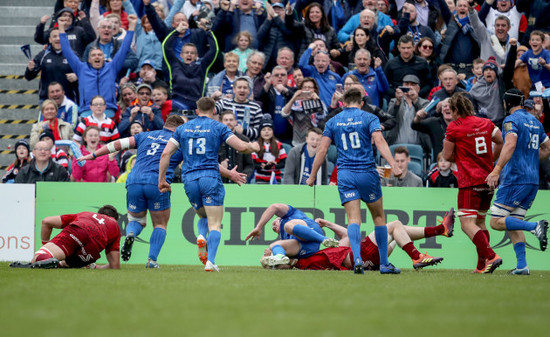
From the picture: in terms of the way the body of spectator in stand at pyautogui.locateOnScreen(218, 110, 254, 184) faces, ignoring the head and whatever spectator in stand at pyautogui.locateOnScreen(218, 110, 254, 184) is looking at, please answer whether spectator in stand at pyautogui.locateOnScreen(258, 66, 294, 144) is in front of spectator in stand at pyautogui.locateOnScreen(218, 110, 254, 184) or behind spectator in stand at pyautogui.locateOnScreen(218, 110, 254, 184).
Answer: behind

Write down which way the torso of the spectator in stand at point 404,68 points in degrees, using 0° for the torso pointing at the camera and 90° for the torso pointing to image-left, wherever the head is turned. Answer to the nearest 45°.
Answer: approximately 0°

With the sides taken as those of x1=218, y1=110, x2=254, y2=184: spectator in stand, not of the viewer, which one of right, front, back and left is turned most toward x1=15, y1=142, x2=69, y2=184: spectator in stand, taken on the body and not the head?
right

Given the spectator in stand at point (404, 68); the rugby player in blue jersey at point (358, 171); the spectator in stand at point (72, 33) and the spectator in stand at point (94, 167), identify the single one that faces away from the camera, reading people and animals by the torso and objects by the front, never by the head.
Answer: the rugby player in blue jersey

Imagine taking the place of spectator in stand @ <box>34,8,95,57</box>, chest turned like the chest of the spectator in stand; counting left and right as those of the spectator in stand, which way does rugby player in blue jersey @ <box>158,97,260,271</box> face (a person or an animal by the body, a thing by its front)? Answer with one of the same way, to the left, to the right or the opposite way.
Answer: the opposite way

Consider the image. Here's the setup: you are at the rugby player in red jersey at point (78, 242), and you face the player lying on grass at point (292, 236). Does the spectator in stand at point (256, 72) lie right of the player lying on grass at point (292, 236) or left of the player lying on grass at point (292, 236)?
left

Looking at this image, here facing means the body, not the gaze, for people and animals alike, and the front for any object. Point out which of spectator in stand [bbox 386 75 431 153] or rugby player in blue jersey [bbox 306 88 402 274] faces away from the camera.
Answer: the rugby player in blue jersey

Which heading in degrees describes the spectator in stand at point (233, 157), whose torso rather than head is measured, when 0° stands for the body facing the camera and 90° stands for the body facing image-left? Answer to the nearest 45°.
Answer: approximately 0°

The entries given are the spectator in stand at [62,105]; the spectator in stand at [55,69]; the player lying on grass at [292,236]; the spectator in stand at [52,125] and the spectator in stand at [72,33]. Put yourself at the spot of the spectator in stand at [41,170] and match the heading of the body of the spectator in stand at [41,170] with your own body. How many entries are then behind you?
4
